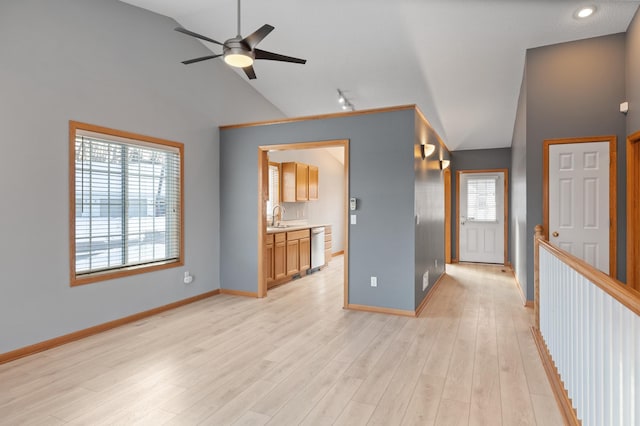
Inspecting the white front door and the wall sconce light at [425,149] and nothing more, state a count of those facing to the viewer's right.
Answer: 1

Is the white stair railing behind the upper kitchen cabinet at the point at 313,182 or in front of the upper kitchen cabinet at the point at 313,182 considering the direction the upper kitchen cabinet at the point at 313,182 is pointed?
in front

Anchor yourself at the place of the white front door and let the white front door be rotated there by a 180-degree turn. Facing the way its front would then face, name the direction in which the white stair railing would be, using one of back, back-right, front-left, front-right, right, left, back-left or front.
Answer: back

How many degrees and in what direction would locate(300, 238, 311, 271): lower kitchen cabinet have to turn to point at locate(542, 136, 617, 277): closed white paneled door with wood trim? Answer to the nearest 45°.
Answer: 0° — it already faces it

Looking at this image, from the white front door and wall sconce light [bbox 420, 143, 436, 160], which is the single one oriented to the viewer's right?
the wall sconce light

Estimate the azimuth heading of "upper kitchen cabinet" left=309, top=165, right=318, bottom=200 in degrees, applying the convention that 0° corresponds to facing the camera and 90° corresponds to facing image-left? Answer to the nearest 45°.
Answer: approximately 315°

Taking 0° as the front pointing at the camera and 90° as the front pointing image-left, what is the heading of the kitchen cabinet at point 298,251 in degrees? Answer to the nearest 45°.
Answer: approximately 315°

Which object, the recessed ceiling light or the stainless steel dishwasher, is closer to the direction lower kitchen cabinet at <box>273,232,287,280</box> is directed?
the recessed ceiling light

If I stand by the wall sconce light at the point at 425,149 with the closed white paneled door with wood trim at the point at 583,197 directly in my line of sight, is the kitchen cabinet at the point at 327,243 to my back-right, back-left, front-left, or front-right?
back-left

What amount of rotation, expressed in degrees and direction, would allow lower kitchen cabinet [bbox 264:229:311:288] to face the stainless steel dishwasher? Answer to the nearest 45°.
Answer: approximately 90° to its left

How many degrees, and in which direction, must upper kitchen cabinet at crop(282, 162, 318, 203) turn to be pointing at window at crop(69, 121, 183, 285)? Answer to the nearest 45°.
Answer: approximately 90° to its right

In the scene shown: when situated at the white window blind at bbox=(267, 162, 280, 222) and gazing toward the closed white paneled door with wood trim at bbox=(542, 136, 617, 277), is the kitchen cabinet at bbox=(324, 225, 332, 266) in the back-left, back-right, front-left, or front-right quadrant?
front-left

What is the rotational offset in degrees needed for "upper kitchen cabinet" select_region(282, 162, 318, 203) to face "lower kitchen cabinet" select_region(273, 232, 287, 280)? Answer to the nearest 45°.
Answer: approximately 45° to its right

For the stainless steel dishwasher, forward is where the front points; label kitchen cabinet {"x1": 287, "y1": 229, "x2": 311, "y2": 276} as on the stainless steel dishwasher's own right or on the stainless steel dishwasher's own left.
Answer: on the stainless steel dishwasher's own right

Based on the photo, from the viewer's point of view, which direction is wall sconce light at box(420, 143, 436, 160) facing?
to the viewer's right

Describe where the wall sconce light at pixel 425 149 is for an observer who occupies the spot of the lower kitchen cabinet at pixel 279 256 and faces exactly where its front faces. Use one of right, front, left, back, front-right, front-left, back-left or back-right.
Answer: front

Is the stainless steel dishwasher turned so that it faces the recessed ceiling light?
yes

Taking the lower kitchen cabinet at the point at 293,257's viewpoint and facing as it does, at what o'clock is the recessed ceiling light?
The recessed ceiling light is roughly at 12 o'clock from the lower kitchen cabinet.
